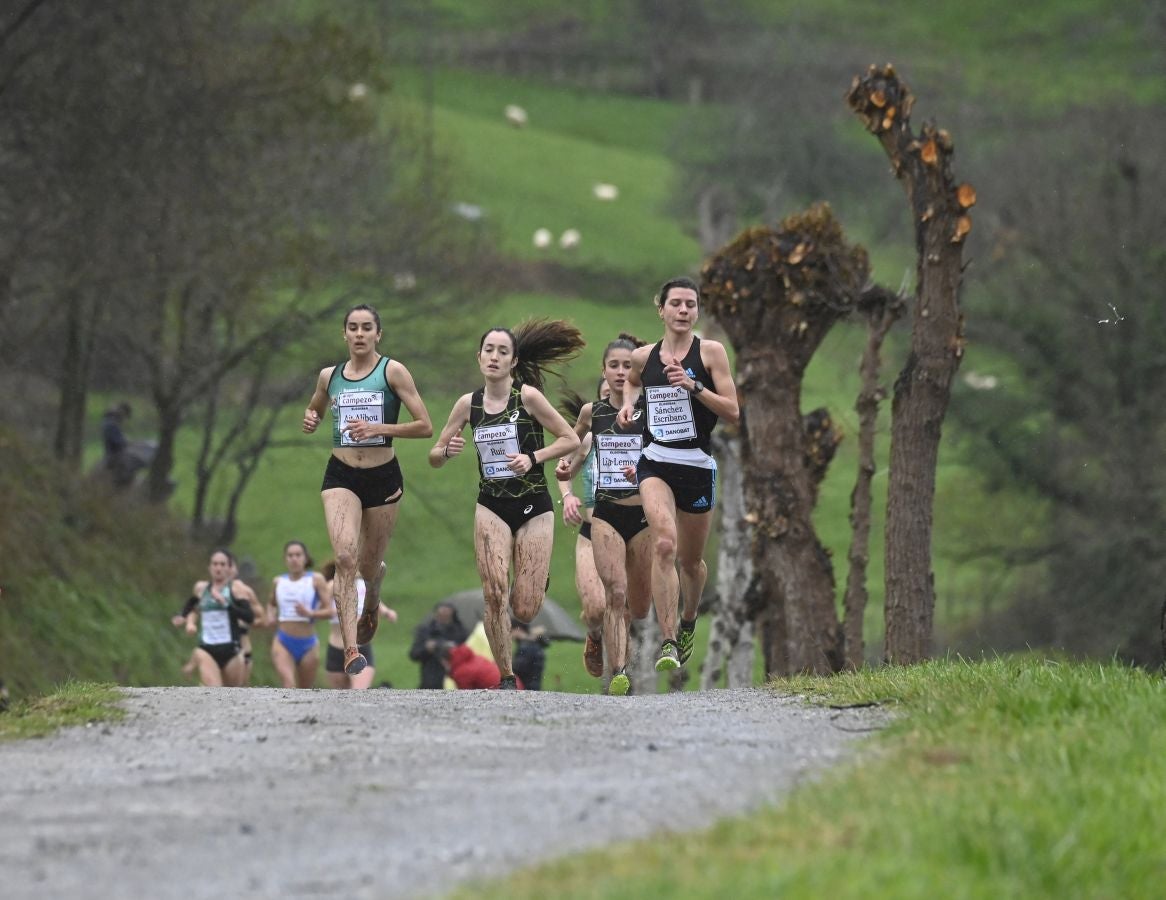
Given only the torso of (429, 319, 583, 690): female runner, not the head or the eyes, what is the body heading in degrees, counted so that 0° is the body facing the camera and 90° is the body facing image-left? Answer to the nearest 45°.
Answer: approximately 0°

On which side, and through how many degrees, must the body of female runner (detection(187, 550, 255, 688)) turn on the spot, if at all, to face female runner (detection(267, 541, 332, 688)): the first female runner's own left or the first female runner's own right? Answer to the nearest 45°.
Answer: approximately 90° to the first female runner's own left

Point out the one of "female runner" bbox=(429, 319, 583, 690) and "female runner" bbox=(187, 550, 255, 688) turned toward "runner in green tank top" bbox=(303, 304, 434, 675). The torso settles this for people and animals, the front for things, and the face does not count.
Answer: "female runner" bbox=(187, 550, 255, 688)

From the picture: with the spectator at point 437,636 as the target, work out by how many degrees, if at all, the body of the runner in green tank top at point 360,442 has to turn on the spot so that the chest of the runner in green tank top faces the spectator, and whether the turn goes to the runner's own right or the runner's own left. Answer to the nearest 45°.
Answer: approximately 180°

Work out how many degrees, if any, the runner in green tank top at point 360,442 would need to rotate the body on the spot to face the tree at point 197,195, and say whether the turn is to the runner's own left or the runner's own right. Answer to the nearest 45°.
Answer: approximately 180°

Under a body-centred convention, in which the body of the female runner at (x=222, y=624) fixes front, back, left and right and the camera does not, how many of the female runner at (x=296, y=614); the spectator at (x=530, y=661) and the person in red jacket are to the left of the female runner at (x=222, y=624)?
3

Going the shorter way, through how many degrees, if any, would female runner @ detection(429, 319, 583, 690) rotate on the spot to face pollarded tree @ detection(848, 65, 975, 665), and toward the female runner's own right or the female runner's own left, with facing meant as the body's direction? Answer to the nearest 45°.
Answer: approximately 135° to the female runner's own left
